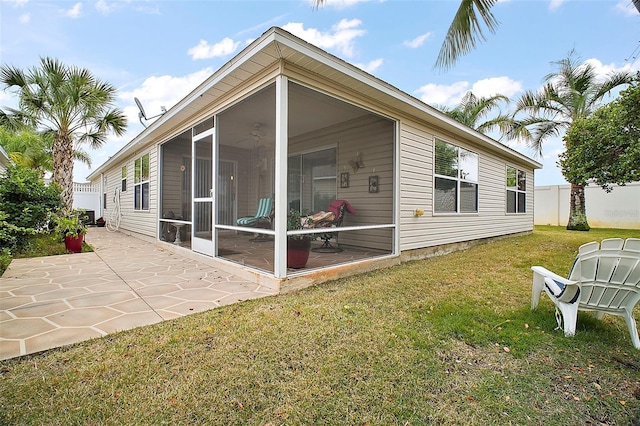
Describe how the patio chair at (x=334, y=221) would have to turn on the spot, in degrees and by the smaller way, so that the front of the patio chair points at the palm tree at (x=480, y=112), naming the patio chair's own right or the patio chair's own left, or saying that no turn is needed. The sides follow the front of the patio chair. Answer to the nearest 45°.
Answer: approximately 135° to the patio chair's own right

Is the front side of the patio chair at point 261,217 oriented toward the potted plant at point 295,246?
no

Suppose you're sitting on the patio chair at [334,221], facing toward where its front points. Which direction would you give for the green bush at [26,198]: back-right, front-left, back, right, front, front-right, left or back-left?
front

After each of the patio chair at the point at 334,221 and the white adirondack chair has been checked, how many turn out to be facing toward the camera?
0

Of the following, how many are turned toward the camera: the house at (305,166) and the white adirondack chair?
0

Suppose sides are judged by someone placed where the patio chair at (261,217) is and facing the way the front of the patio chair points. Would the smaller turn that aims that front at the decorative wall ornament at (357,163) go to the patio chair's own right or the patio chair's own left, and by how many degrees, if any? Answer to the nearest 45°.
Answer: approximately 180°

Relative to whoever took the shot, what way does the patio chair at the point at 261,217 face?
facing the viewer and to the left of the viewer

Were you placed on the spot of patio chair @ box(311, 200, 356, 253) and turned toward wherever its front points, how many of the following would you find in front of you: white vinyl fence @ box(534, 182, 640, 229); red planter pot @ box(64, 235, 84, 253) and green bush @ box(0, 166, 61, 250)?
2

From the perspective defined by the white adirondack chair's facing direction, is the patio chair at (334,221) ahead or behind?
ahead

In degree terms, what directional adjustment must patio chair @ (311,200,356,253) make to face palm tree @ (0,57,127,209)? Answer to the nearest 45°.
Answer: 0° — it already faces it

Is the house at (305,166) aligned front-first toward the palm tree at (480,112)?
no

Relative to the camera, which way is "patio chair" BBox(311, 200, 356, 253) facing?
to the viewer's left

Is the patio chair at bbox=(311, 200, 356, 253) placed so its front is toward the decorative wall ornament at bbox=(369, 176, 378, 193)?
no

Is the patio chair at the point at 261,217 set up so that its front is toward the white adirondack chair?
no

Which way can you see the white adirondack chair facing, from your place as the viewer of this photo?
facing away from the viewer and to the left of the viewer

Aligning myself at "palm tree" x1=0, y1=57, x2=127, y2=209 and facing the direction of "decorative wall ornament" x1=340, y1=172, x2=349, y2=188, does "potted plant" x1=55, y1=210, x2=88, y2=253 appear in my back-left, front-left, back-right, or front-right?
front-right

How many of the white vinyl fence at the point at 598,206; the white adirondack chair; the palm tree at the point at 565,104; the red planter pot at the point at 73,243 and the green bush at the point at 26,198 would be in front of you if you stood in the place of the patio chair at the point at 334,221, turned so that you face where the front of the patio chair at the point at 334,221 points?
2
